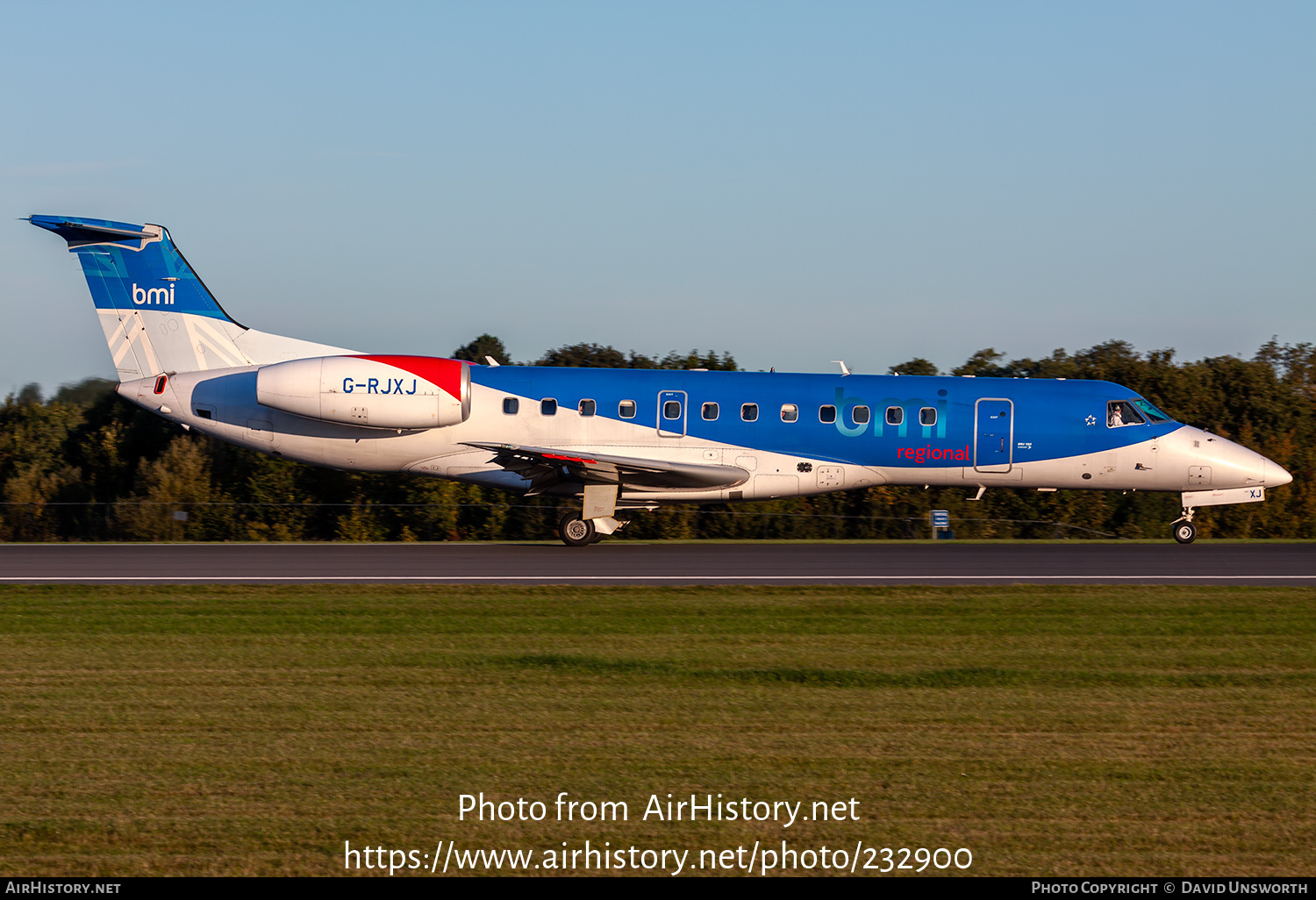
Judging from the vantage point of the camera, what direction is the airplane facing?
facing to the right of the viewer
